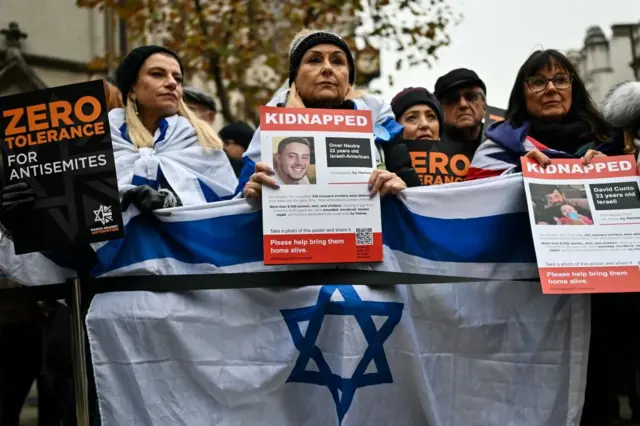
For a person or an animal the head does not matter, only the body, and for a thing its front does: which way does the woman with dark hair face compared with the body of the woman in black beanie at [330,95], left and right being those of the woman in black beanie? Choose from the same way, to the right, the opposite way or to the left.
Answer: the same way

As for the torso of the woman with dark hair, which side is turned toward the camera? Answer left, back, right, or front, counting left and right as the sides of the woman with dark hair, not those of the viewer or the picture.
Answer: front

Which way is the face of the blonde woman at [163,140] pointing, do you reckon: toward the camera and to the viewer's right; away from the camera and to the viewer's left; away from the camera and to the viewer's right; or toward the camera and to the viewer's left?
toward the camera and to the viewer's right

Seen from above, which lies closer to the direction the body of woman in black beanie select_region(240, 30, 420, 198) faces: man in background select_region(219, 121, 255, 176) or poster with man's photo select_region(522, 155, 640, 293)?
the poster with man's photo

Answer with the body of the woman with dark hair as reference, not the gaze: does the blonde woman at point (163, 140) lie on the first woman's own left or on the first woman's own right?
on the first woman's own right

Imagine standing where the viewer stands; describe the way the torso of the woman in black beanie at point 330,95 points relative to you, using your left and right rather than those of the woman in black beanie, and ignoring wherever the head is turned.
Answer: facing the viewer

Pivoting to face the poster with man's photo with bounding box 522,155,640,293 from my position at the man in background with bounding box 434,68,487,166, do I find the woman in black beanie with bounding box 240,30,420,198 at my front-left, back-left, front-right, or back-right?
front-right

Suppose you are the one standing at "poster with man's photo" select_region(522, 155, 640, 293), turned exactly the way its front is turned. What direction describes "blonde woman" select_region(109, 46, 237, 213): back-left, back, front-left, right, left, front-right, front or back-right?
right

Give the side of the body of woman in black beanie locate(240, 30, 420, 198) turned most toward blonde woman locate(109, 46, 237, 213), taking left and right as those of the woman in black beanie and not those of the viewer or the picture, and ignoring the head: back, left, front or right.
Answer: right

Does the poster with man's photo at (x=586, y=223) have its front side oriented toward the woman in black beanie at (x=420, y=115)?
no

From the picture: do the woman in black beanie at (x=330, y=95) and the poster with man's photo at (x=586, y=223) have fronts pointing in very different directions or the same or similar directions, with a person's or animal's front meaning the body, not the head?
same or similar directions

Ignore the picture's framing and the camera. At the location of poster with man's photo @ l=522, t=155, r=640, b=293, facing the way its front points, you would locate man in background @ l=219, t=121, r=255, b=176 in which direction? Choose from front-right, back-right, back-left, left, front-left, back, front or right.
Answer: back-right

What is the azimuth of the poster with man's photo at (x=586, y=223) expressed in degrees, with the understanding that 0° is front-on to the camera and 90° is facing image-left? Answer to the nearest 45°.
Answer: approximately 0°

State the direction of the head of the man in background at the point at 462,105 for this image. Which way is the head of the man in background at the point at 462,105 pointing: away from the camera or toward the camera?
toward the camera

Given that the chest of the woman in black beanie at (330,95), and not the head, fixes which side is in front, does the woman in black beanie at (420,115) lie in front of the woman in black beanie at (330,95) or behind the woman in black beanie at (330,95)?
behind

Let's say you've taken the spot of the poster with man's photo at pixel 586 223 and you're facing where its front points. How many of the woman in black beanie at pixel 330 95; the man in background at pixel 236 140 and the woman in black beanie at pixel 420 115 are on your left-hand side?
0
